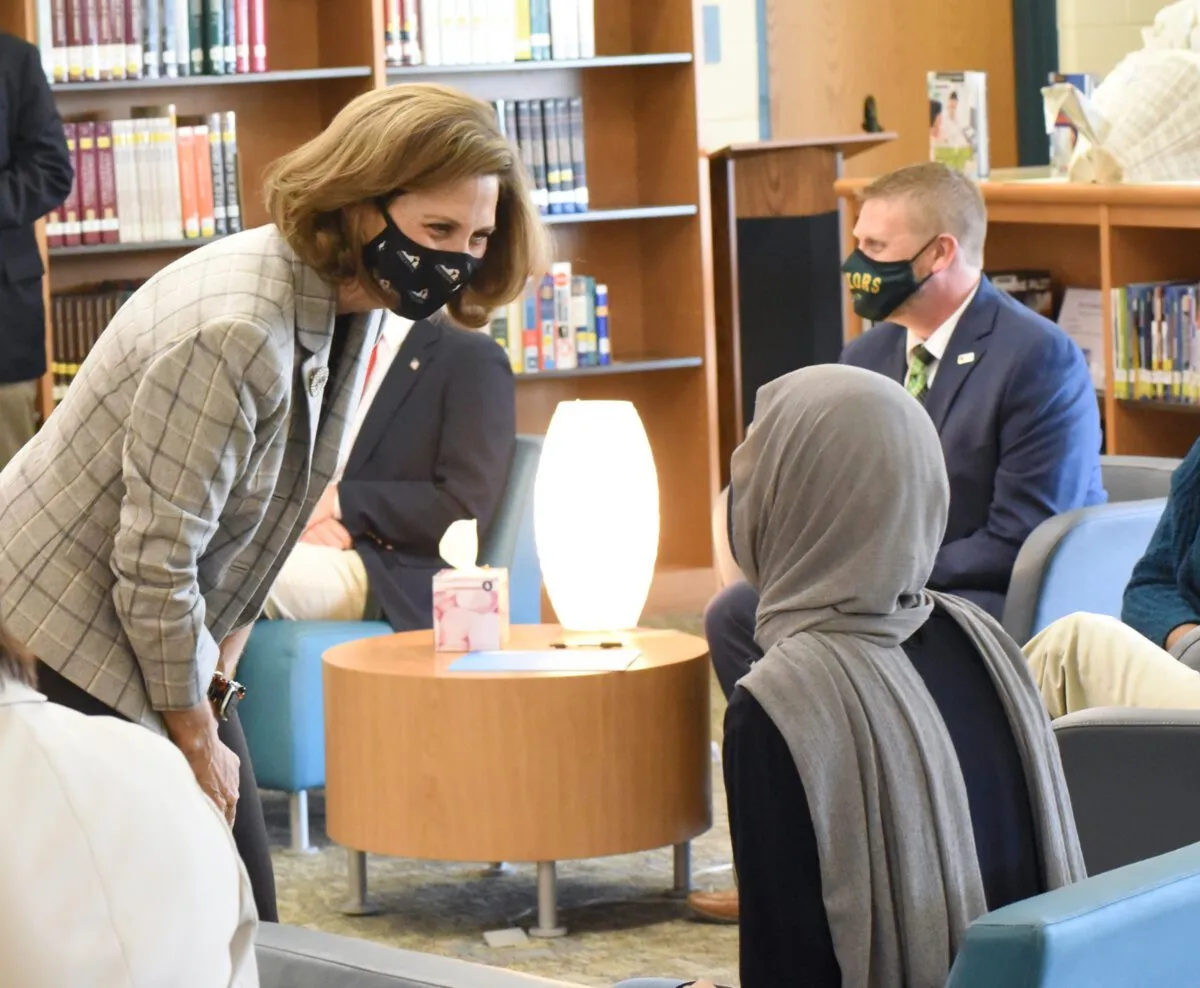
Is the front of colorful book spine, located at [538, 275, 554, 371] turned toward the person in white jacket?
yes

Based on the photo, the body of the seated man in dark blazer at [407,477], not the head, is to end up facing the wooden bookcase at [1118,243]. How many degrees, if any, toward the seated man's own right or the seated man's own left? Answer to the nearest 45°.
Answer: approximately 180°

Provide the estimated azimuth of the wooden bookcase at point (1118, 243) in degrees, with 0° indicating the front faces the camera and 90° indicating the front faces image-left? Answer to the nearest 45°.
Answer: approximately 0°

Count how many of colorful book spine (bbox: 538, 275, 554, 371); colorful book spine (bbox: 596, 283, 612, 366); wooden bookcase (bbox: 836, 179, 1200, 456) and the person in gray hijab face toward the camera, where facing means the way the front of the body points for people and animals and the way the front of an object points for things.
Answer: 3

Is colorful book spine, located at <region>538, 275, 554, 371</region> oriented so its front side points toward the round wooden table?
yes

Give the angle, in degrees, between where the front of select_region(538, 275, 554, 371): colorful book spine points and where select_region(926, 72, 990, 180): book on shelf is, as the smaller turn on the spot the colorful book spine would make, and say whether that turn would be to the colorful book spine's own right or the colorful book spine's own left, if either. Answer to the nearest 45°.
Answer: approximately 90° to the colorful book spine's own left

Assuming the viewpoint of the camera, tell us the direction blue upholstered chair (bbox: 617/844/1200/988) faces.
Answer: facing away from the viewer and to the left of the viewer

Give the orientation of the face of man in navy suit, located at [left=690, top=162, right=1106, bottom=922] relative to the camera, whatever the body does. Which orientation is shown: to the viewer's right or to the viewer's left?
to the viewer's left

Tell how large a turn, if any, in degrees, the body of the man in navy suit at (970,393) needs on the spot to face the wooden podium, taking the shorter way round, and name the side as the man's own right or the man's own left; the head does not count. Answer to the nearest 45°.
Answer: approximately 135° to the man's own right

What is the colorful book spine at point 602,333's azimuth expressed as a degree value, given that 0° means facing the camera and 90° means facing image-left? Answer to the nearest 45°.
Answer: approximately 0°
